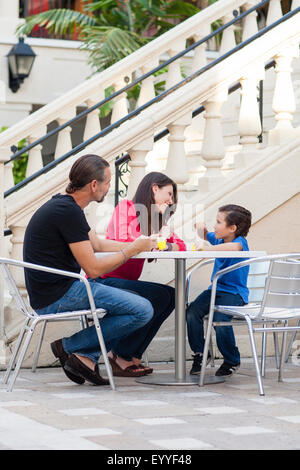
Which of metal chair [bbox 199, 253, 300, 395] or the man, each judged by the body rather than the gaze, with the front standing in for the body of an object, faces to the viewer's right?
the man

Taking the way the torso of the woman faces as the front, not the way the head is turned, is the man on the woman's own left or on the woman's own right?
on the woman's own right

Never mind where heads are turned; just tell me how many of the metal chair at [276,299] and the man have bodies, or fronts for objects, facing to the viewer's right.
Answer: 1

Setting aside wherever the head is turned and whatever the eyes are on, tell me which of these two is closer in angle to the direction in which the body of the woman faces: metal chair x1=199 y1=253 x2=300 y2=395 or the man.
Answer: the metal chair

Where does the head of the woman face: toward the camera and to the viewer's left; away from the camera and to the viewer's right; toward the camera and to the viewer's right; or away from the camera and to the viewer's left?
toward the camera and to the viewer's right

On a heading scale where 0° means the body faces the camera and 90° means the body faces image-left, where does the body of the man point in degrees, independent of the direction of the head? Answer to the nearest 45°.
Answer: approximately 270°

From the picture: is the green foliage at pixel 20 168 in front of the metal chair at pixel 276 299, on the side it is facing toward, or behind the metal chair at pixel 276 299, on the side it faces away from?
in front

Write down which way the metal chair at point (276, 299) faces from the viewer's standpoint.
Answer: facing away from the viewer and to the left of the viewer

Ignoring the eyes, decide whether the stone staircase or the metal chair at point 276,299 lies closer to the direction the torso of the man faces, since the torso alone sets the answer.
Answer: the metal chair
